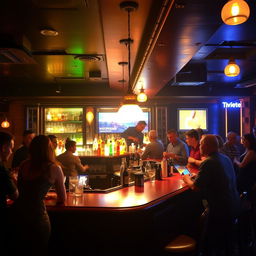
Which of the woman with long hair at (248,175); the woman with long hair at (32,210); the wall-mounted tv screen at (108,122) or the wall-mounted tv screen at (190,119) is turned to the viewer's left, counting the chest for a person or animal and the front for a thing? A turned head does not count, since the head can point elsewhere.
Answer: the woman with long hair at (248,175)

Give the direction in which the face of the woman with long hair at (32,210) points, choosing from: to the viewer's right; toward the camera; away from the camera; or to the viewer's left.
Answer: away from the camera

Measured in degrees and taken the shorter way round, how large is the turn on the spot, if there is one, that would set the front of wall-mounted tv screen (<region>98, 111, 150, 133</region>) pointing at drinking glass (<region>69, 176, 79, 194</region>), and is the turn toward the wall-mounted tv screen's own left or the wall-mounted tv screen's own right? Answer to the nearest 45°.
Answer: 0° — it already faces it

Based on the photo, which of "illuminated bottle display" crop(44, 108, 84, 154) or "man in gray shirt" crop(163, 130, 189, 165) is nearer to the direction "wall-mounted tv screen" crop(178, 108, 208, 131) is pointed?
the man in gray shirt

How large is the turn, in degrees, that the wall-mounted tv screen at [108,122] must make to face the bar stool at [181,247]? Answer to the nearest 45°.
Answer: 0° — it already faces it

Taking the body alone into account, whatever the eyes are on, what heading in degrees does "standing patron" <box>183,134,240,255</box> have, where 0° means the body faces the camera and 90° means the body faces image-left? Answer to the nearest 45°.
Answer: approximately 135°

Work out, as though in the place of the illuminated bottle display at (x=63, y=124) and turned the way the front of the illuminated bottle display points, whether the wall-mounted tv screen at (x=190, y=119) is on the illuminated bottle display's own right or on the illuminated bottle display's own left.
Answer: on the illuminated bottle display's own left

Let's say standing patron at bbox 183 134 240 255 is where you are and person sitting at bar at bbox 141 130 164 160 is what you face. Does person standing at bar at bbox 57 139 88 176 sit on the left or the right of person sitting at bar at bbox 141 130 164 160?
left

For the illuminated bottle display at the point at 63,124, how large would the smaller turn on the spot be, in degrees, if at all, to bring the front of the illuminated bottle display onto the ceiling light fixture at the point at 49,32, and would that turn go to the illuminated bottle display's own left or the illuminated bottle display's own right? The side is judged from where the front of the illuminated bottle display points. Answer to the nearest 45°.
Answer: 0° — it already faces it

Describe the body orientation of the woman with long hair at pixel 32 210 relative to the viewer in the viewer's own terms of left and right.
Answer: facing away from the viewer and to the right of the viewer

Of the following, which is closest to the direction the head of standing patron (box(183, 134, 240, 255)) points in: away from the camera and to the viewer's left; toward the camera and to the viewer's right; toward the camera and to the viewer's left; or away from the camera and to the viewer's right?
away from the camera and to the viewer's left

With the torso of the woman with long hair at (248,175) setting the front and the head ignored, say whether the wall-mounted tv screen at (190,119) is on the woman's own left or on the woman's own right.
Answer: on the woman's own right

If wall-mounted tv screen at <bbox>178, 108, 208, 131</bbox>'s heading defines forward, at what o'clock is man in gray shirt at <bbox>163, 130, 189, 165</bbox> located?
The man in gray shirt is roughly at 12 o'clock from the wall-mounted tv screen.

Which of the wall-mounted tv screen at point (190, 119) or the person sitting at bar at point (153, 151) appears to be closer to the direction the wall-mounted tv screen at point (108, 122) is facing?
the person sitting at bar
